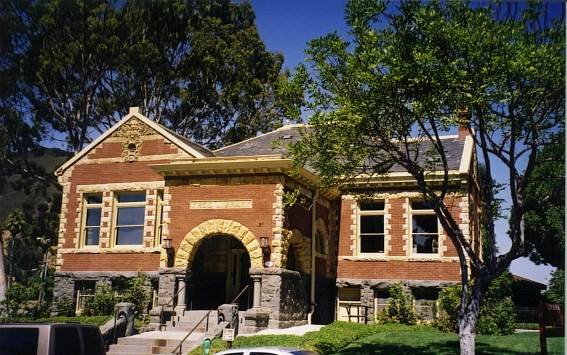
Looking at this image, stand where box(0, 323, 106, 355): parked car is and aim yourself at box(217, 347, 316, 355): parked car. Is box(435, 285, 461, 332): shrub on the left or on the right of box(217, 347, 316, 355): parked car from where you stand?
left

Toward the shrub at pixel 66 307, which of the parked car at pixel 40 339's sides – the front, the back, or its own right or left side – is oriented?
right

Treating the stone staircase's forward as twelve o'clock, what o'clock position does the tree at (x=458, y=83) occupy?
The tree is roughly at 9 o'clock from the stone staircase.

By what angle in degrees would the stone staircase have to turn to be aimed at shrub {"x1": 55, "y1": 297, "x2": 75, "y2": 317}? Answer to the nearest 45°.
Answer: approximately 90° to its right

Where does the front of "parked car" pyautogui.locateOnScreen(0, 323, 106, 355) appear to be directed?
to the viewer's left

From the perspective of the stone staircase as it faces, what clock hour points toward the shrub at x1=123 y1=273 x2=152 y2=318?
The shrub is roughly at 4 o'clock from the stone staircase.

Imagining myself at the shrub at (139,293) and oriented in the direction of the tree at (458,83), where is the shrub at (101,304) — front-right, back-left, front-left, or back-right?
back-right

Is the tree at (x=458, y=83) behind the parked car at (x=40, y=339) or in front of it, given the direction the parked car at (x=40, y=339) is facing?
behind

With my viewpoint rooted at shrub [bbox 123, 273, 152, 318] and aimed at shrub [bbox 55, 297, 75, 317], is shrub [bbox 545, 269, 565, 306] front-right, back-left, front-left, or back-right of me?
back-right

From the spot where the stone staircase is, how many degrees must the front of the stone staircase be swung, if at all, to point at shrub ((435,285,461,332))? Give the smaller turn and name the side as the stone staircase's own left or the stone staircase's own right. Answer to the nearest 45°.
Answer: approximately 135° to the stone staircase's own left

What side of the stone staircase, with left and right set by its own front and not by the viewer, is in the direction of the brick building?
back

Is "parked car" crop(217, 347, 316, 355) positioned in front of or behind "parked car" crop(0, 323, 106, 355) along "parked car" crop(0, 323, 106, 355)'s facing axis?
behind

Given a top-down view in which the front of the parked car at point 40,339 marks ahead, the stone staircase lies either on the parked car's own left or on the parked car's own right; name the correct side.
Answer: on the parked car's own right

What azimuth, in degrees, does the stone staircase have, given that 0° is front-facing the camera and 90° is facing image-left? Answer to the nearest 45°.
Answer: approximately 45°

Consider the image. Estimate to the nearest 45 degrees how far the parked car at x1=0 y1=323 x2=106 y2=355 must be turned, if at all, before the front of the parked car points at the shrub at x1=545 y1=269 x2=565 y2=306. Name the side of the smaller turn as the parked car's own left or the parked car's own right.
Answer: approximately 135° to the parked car's own right

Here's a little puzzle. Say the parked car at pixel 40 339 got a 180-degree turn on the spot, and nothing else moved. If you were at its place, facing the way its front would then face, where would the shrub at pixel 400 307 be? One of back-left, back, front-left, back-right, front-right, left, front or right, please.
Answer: front-left
